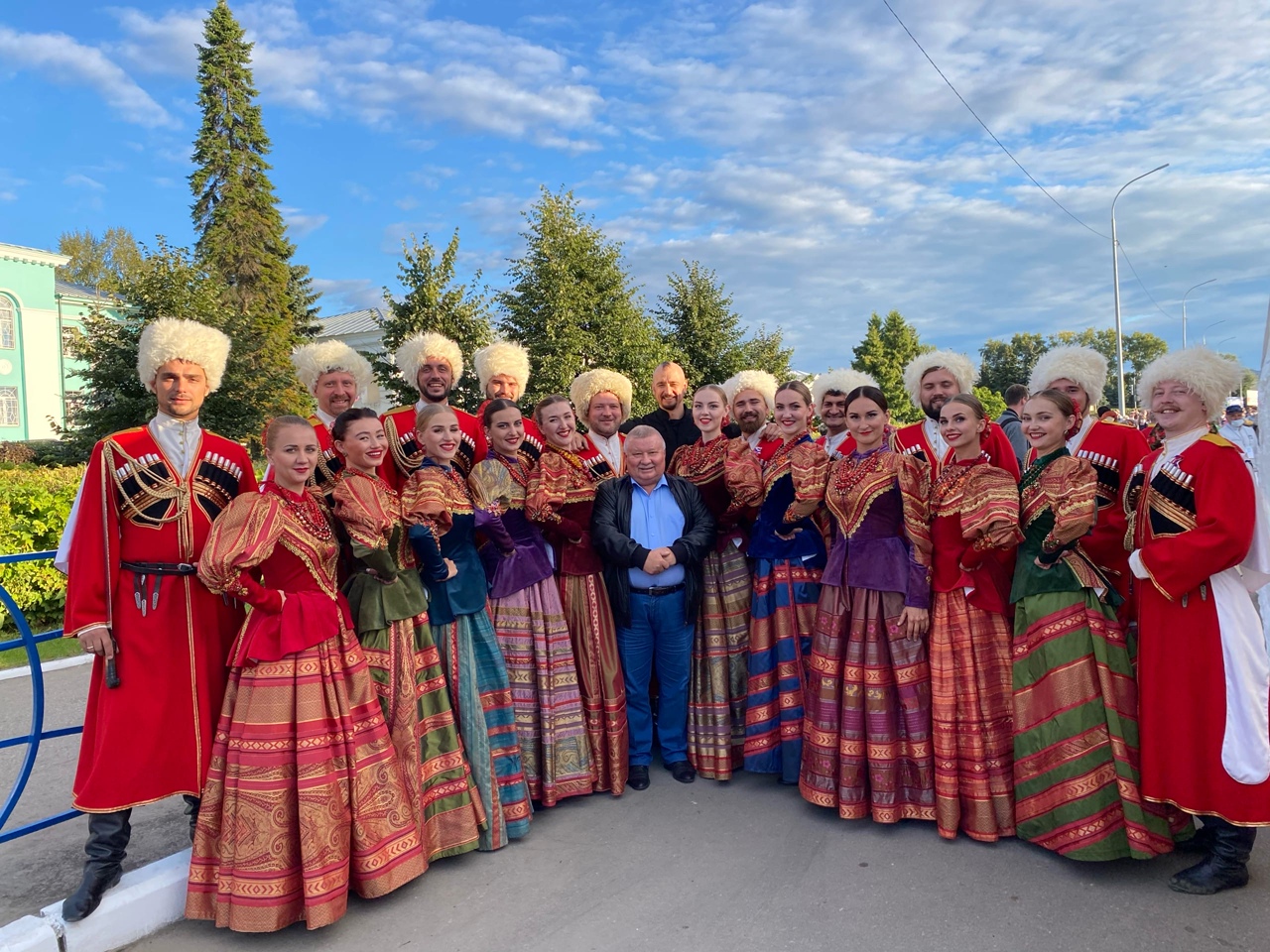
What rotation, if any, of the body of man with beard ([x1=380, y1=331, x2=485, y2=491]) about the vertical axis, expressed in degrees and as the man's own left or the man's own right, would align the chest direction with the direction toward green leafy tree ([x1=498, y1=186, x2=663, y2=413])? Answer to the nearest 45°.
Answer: approximately 180°

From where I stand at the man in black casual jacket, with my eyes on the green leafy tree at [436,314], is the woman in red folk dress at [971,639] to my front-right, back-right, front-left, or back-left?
back-right

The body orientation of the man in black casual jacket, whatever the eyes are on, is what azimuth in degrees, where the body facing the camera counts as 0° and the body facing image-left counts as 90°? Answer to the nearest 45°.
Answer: approximately 0°

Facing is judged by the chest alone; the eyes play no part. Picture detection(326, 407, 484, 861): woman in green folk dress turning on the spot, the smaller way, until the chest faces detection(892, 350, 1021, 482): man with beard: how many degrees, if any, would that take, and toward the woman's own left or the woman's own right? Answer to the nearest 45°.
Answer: approximately 45° to the woman's own left

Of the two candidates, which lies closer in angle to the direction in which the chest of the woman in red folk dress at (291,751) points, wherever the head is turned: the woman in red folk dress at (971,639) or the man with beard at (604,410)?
the woman in red folk dress

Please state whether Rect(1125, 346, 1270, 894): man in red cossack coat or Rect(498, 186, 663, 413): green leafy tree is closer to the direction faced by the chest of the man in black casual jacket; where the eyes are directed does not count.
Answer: the man in red cossack coat

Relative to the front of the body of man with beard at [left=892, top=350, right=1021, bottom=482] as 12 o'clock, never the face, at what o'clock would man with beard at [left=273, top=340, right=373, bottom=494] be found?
man with beard at [left=273, top=340, right=373, bottom=494] is roughly at 2 o'clock from man with beard at [left=892, top=350, right=1021, bottom=482].
